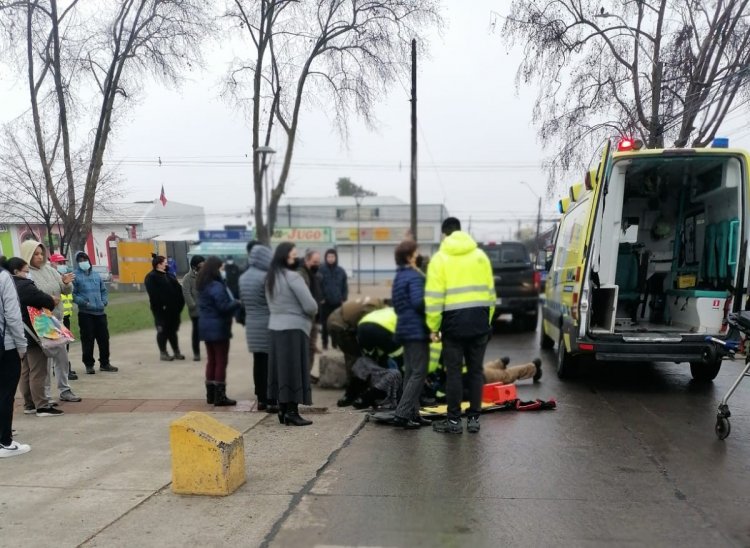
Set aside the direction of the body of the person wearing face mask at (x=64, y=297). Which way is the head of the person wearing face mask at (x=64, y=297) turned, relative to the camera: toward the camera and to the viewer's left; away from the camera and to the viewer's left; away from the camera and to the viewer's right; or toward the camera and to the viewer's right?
toward the camera and to the viewer's right

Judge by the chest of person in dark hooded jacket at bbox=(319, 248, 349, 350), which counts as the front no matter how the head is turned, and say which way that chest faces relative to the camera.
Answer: toward the camera

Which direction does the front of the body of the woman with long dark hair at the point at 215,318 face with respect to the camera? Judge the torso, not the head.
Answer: to the viewer's right

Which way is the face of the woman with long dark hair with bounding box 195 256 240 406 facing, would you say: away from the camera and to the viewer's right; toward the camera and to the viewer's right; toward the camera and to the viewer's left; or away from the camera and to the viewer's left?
away from the camera and to the viewer's right

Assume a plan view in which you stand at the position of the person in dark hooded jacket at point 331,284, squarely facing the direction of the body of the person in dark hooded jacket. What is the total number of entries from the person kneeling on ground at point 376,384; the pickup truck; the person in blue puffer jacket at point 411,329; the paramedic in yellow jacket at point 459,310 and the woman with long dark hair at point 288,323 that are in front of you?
4

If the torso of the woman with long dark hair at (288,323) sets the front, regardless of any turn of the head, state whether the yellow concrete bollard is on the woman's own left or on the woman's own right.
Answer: on the woman's own right

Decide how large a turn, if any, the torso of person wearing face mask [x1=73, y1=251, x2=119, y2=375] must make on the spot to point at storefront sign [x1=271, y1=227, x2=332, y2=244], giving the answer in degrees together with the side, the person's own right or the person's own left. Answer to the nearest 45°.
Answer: approximately 90° to the person's own left

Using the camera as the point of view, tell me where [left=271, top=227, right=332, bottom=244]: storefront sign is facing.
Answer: facing the viewer
